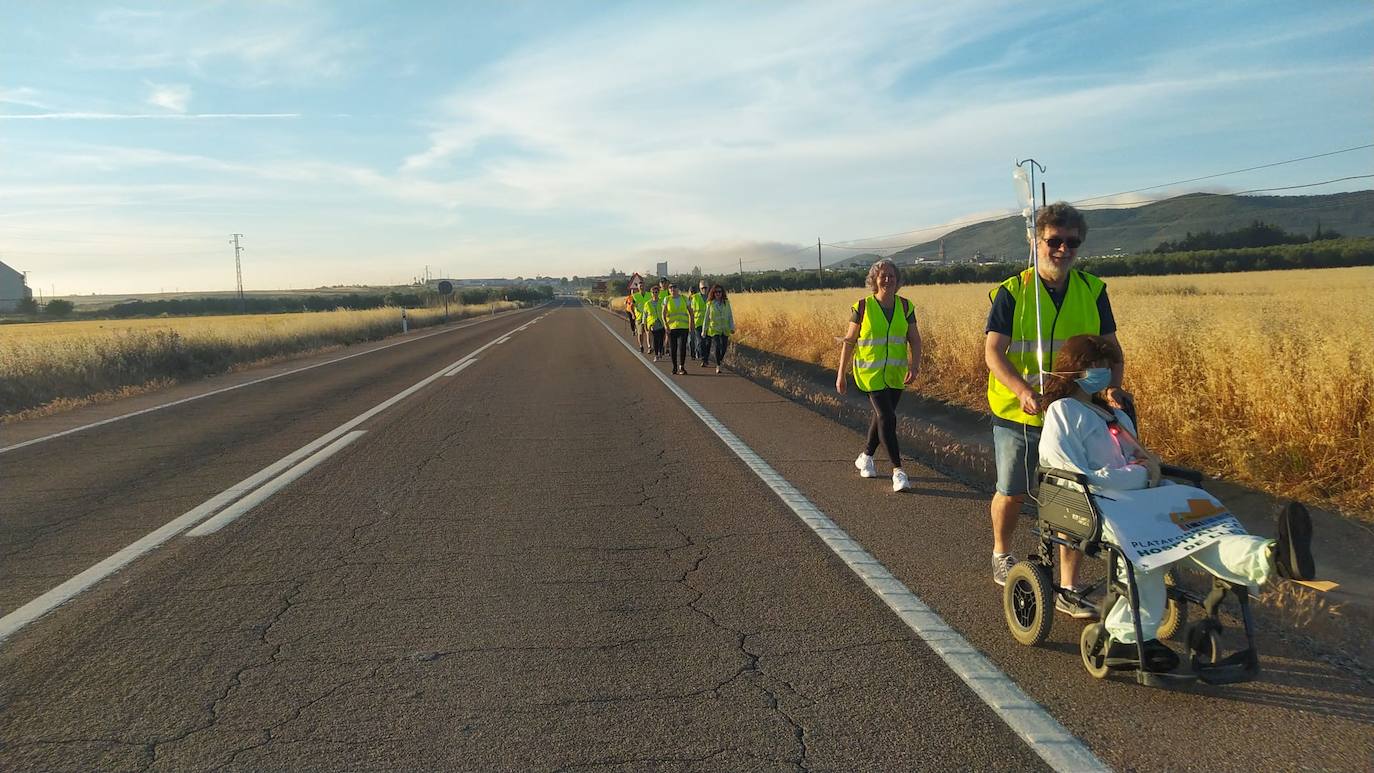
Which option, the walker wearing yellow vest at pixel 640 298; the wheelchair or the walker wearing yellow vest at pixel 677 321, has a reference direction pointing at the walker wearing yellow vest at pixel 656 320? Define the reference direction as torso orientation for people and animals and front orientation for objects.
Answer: the walker wearing yellow vest at pixel 640 298

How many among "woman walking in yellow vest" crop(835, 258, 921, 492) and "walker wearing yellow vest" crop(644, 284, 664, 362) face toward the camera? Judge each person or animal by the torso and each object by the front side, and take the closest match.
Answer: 2

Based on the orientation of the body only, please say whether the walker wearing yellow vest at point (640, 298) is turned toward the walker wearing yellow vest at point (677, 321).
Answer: yes

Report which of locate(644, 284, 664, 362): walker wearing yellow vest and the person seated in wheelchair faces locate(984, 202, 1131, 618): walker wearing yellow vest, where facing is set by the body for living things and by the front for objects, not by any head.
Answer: locate(644, 284, 664, 362): walker wearing yellow vest

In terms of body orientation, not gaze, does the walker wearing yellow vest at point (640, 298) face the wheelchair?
yes

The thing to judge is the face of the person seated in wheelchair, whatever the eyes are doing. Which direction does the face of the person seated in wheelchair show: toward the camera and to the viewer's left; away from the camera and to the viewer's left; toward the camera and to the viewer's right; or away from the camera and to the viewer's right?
toward the camera and to the viewer's right

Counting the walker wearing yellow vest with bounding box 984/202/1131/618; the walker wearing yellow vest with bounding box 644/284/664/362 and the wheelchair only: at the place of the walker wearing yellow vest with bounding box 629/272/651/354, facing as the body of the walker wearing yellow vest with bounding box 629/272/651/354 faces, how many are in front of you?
3
